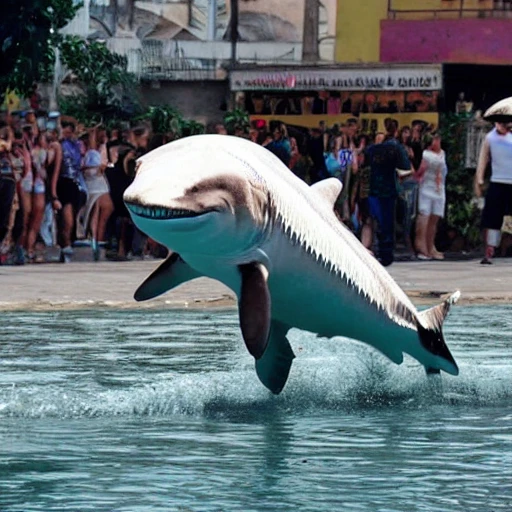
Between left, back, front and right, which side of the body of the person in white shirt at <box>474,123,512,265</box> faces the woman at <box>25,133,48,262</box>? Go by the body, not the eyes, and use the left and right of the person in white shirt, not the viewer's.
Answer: right

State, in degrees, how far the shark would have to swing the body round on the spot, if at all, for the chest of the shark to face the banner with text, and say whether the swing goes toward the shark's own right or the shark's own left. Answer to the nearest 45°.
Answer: approximately 135° to the shark's own right

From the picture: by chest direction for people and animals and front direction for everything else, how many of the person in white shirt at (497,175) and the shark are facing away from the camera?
0

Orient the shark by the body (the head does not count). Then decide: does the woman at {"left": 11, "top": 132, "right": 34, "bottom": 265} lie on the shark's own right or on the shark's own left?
on the shark's own right

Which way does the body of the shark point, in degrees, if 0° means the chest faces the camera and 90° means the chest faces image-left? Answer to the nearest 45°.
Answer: approximately 45°

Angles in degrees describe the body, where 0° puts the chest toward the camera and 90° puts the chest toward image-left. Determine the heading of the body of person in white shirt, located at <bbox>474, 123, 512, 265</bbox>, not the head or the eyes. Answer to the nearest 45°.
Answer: approximately 0°

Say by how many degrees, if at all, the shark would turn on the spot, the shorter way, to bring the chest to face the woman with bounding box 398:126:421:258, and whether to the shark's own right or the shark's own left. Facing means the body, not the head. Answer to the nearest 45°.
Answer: approximately 135° to the shark's own right
